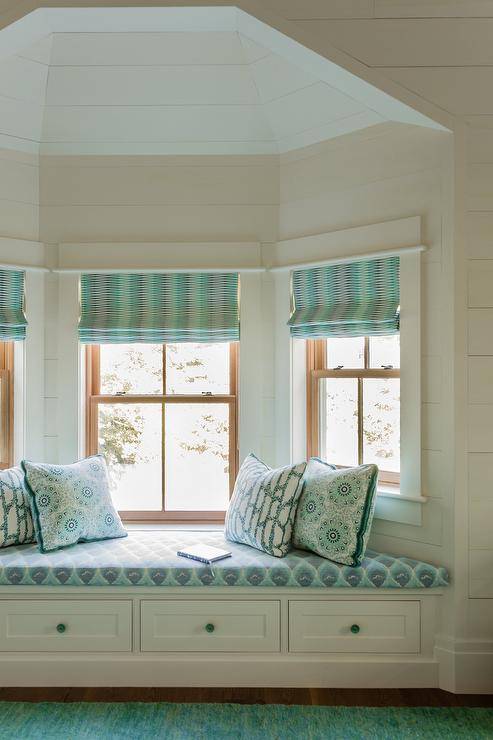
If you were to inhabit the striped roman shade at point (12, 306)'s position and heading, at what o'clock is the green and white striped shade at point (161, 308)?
The green and white striped shade is roughly at 11 o'clock from the striped roman shade.

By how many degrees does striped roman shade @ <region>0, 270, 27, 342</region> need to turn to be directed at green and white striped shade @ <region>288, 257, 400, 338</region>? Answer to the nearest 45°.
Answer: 0° — it already faces it

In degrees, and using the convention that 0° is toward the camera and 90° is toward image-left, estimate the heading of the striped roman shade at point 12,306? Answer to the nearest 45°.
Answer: approximately 315°

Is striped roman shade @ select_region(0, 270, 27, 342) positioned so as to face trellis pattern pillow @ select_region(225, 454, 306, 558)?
yes
